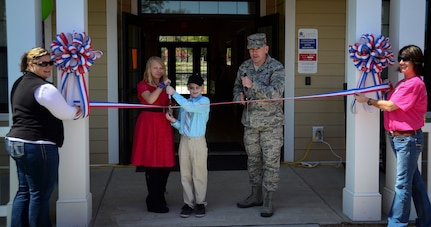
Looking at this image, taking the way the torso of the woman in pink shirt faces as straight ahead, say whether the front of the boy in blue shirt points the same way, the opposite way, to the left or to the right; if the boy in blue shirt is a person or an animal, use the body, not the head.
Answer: to the left

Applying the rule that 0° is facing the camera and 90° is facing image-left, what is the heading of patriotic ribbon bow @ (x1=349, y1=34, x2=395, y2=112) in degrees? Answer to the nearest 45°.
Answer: approximately 0°

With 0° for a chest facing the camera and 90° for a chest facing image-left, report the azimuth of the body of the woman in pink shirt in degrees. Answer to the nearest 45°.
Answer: approximately 90°

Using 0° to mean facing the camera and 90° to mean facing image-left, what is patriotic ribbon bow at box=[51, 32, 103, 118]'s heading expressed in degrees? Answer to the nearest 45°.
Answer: approximately 0°

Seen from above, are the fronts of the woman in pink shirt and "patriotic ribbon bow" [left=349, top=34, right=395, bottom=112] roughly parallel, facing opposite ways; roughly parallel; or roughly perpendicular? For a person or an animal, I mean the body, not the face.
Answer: roughly perpendicular

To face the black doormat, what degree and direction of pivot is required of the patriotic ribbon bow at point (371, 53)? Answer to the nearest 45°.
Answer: approximately 135° to its right

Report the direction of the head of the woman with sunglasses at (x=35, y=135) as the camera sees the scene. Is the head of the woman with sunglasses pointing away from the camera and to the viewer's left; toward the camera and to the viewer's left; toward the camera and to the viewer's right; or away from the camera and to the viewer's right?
toward the camera and to the viewer's right

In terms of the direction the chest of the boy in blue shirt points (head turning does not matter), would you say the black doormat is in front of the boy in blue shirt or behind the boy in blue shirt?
behind

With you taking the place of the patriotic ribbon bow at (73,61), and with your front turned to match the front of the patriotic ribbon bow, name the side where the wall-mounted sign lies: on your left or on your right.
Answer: on your left

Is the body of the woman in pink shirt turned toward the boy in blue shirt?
yes
